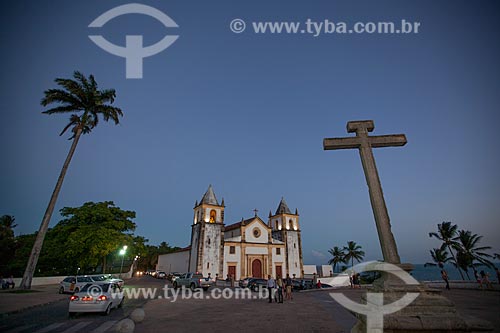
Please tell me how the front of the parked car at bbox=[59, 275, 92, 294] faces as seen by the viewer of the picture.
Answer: facing the viewer and to the left of the viewer

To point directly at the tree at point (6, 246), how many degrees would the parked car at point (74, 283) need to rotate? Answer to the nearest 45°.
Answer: approximately 135° to its right

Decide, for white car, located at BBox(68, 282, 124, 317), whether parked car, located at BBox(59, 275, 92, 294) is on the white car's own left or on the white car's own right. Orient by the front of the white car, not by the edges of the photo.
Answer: on the white car's own left

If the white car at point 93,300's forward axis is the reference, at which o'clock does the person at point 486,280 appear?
The person is roughly at 2 o'clock from the white car.

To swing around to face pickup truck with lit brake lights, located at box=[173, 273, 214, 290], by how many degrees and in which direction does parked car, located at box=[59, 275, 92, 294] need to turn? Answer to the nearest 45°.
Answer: approximately 135° to its left

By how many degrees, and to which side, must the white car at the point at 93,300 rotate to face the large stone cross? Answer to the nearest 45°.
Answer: approximately 90° to its right

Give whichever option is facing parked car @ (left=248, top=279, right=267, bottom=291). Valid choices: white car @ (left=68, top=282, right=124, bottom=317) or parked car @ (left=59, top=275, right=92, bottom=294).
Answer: the white car

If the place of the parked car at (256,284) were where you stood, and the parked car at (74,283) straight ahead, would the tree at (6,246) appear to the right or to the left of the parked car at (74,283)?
right

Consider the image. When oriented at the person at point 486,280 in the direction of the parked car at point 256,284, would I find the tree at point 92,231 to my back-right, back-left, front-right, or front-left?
front-left

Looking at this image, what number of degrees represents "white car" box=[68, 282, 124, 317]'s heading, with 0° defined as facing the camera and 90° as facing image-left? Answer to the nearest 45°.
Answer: approximately 225°

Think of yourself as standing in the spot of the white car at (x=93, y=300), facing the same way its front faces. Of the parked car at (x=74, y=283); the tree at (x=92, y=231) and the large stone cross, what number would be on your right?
1

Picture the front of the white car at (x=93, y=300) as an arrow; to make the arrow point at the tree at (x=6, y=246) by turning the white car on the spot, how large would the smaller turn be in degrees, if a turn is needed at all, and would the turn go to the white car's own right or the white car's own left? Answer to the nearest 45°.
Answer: approximately 45° to the white car's own left

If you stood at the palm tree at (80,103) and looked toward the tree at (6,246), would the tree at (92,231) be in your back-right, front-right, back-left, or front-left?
front-right

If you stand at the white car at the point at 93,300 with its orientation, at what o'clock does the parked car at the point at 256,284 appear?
The parked car is roughly at 12 o'clock from the white car.
